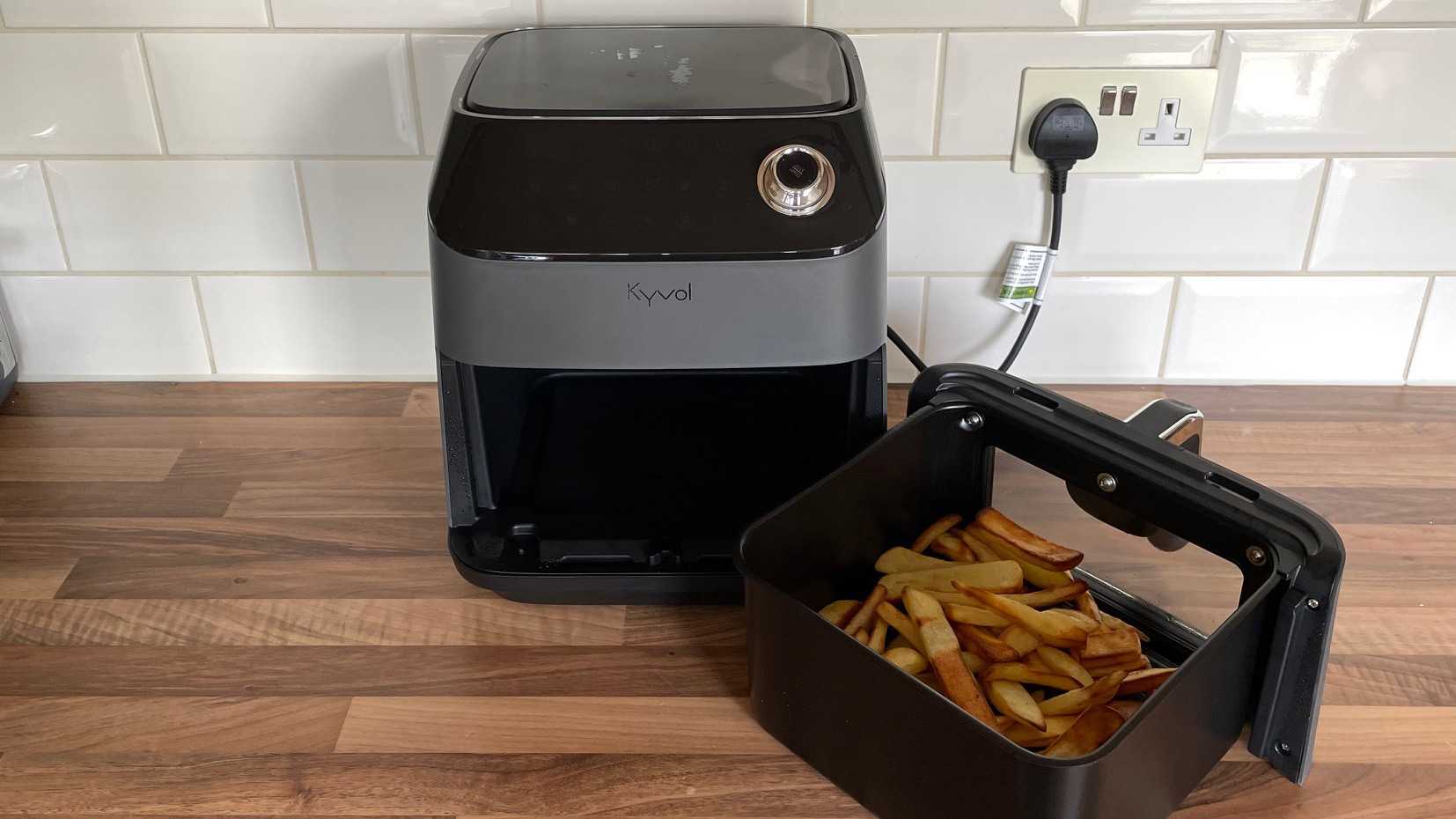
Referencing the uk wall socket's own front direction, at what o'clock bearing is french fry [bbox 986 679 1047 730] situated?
The french fry is roughly at 12 o'clock from the uk wall socket.

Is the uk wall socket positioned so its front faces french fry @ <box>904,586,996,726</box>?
yes

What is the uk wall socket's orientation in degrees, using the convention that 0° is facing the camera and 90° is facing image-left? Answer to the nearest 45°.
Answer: approximately 0°
